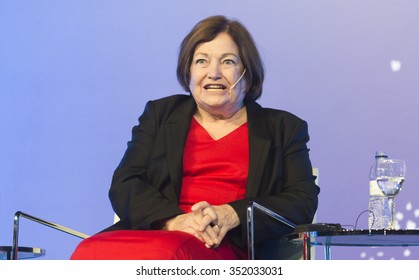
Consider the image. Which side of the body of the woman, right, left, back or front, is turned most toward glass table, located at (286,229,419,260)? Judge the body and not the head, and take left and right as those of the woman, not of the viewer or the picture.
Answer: left

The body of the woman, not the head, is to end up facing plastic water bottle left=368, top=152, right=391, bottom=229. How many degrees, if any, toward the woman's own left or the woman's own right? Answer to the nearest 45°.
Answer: approximately 135° to the woman's own left

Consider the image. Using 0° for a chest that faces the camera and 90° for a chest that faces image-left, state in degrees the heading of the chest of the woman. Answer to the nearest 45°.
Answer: approximately 45°

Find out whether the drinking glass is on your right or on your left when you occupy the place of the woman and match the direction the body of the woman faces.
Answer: on your left
